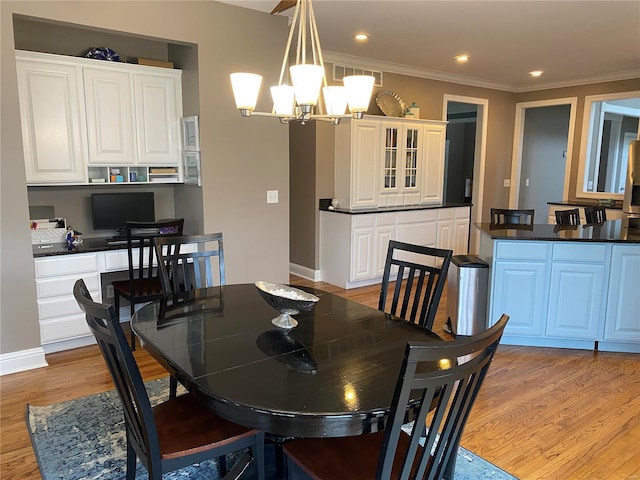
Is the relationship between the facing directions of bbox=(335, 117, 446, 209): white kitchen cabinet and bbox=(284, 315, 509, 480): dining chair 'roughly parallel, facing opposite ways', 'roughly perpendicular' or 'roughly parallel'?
roughly parallel, facing opposite ways

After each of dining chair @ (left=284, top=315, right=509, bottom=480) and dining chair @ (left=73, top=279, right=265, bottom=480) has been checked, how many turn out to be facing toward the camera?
0

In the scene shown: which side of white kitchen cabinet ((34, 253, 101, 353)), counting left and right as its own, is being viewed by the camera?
front

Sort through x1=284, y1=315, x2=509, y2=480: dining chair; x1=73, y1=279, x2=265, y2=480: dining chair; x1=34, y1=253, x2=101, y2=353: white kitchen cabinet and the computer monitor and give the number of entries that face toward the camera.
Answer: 2

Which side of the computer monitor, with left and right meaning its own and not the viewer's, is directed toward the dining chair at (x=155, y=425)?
front

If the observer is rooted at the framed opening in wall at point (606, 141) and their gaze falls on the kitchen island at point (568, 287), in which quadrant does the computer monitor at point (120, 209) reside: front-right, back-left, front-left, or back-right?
front-right

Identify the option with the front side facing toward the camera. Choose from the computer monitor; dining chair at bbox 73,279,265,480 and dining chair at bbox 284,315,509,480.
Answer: the computer monitor

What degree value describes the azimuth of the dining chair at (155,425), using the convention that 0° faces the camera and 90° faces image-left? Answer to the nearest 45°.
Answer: approximately 225°

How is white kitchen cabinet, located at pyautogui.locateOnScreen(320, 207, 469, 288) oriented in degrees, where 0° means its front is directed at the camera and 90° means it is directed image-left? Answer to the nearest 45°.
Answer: approximately 315°

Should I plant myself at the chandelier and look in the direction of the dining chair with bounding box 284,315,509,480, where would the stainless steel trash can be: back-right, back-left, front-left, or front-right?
back-left

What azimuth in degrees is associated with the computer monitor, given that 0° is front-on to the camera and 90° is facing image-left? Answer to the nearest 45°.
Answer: approximately 0°

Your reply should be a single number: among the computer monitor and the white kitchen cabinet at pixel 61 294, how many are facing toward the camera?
2

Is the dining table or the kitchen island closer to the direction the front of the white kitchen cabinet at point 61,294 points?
the dining table

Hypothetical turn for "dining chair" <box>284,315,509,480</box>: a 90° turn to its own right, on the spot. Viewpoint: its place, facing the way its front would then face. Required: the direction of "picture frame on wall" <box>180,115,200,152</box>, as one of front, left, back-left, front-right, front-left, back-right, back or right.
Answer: left

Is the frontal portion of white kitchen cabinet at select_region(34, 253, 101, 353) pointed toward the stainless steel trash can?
no

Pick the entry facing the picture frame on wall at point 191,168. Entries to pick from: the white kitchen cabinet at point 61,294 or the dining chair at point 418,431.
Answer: the dining chair

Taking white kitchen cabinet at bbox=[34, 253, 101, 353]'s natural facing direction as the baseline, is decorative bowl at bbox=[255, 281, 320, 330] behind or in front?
in front

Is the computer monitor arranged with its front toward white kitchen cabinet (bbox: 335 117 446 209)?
no

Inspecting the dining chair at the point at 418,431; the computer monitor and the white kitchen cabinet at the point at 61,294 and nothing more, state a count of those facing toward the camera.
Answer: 2
